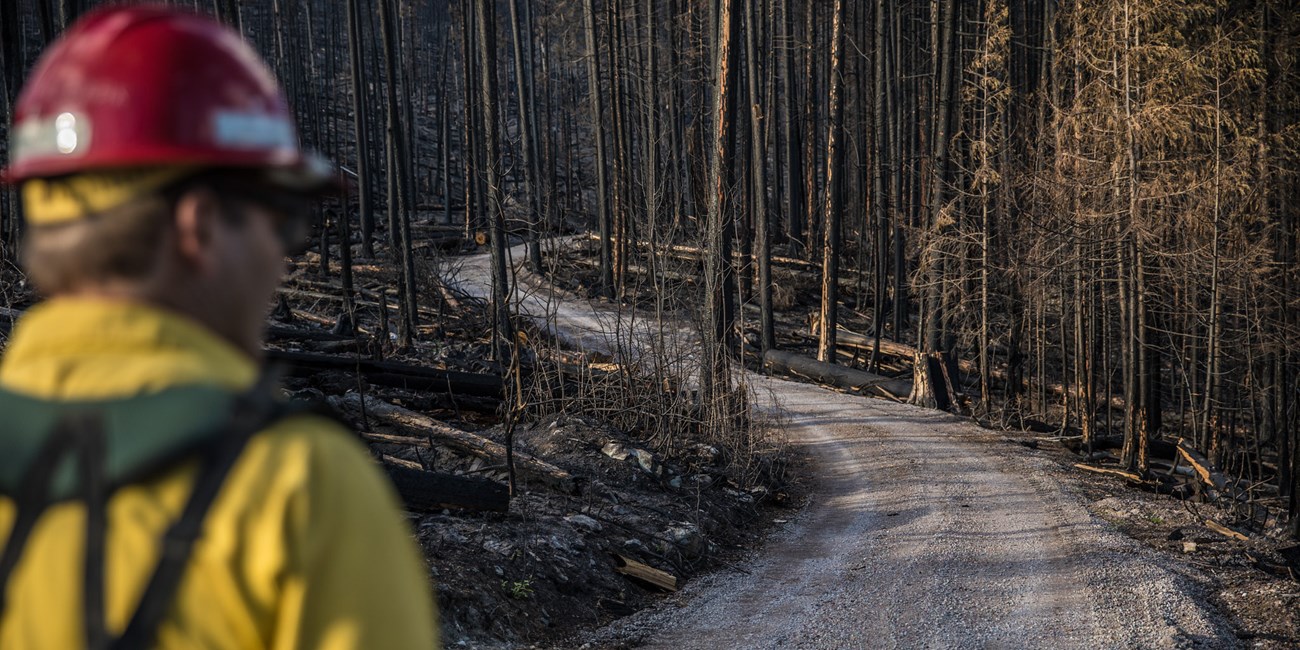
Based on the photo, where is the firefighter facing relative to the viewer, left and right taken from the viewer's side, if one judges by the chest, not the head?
facing away from the viewer and to the right of the viewer

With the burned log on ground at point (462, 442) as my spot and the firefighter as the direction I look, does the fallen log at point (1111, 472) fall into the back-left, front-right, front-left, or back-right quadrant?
back-left

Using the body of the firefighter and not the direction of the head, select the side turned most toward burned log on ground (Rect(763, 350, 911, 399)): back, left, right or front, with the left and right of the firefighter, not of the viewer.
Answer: front

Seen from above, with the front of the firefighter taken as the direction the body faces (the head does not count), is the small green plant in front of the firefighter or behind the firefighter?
in front

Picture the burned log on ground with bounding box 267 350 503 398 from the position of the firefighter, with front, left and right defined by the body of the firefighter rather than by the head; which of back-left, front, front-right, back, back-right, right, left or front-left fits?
front-left

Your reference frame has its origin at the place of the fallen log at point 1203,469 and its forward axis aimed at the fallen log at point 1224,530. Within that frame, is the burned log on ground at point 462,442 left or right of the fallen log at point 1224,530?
right

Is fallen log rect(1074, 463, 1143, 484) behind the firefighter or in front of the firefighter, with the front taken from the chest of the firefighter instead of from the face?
in front

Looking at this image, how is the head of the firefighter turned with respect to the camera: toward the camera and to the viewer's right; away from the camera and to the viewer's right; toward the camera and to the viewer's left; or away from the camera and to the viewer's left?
away from the camera and to the viewer's right
